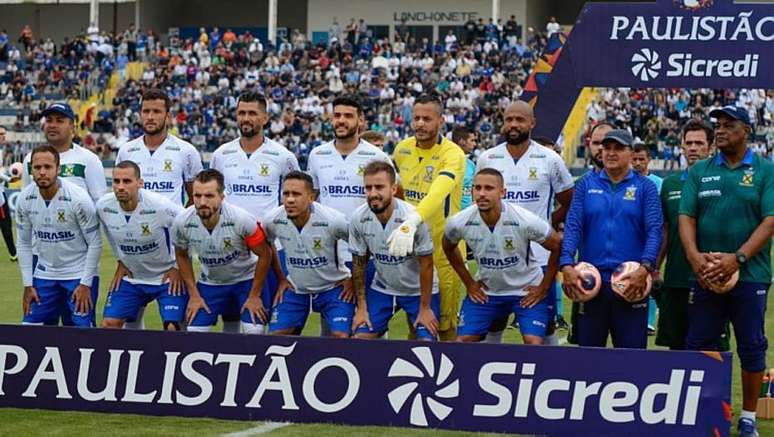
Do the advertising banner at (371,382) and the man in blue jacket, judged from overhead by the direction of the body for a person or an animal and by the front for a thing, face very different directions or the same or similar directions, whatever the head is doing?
same or similar directions

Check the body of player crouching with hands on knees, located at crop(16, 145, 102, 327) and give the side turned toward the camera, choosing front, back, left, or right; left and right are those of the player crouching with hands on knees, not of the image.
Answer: front

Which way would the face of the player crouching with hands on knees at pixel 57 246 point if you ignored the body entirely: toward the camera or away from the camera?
toward the camera

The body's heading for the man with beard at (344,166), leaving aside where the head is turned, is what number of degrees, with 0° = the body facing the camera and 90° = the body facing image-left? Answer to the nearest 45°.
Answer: approximately 0°

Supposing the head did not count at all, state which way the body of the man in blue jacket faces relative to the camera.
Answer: toward the camera

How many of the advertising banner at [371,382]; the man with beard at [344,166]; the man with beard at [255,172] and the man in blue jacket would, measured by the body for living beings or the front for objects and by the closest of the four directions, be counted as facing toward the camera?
4

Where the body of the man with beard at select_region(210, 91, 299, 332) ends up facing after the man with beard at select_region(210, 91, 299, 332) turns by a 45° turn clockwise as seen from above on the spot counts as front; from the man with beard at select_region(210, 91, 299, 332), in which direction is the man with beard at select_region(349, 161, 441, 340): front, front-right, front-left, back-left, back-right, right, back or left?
left

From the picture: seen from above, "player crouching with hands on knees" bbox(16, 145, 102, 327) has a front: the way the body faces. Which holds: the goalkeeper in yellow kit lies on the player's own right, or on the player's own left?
on the player's own left

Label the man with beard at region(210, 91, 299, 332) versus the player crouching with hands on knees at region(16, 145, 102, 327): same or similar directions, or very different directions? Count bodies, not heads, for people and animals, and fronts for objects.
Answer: same or similar directions

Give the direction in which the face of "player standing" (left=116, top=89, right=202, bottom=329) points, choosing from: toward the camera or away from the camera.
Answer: toward the camera

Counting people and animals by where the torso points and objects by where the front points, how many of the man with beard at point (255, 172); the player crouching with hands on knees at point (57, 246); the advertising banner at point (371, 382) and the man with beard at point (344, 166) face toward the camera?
4

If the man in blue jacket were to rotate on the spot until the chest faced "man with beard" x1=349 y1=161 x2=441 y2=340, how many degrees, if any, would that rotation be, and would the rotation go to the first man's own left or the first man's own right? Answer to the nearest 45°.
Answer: approximately 90° to the first man's own right

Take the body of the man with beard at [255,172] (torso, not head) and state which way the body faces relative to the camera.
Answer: toward the camera
